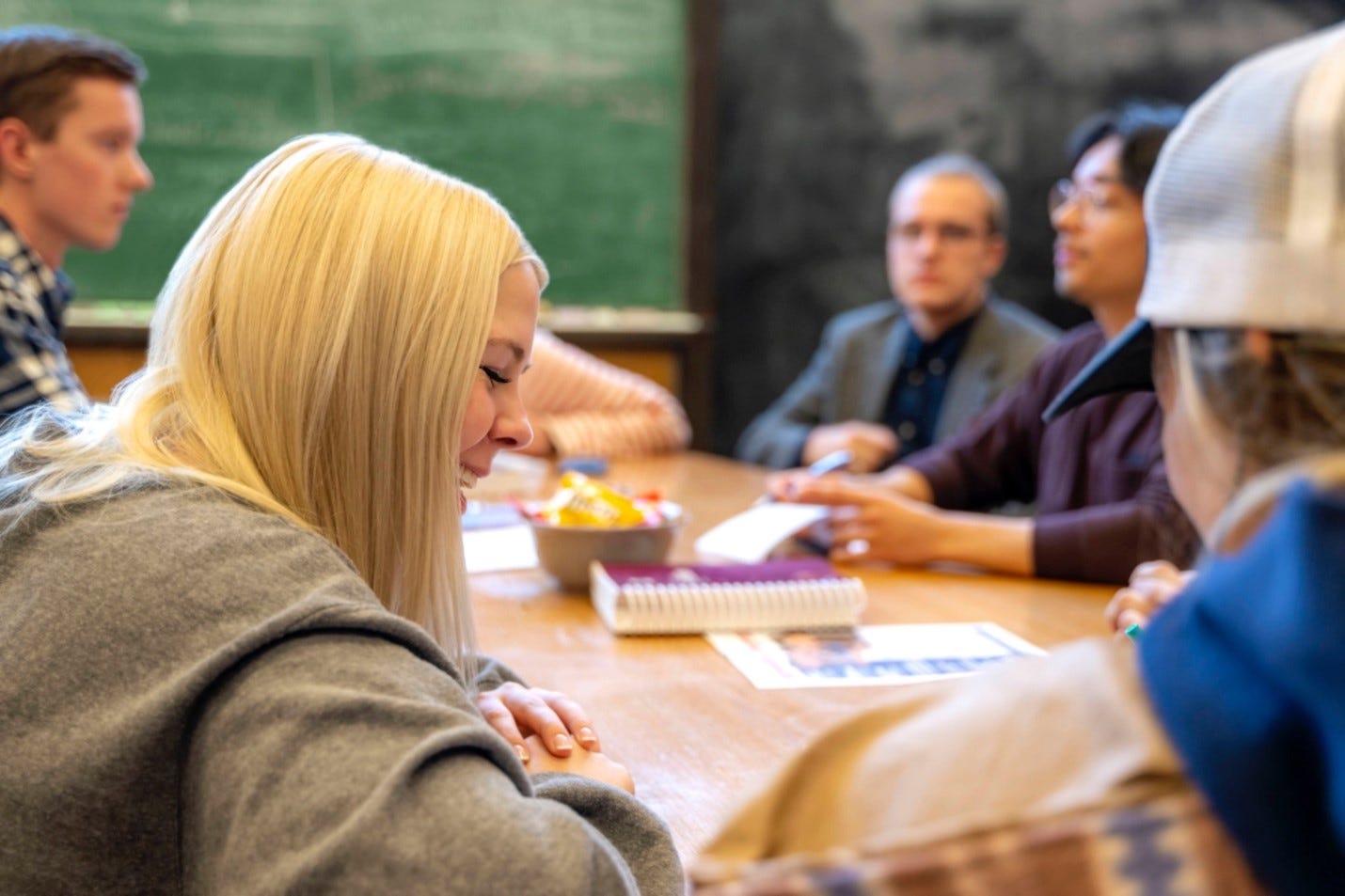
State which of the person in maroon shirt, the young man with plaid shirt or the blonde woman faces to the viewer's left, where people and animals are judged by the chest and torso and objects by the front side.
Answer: the person in maroon shirt

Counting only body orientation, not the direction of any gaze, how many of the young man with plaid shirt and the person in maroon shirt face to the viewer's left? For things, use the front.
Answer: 1

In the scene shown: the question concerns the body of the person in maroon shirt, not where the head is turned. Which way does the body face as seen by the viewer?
to the viewer's left

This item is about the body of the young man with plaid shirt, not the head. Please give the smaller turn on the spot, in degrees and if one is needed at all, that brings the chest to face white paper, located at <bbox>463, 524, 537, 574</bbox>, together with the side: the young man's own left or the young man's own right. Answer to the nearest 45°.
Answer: approximately 45° to the young man's own right

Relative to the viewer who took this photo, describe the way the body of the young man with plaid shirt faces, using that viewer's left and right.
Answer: facing to the right of the viewer

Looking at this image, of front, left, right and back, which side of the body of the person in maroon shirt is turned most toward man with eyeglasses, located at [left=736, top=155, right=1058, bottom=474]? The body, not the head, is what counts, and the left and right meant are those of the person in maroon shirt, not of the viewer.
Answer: right

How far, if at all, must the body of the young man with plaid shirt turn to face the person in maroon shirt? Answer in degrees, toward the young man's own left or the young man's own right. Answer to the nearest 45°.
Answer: approximately 45° to the young man's own right

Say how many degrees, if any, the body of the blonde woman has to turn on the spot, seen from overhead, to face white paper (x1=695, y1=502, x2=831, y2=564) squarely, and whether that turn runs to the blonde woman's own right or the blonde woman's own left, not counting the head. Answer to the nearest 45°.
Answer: approximately 45° to the blonde woman's own left

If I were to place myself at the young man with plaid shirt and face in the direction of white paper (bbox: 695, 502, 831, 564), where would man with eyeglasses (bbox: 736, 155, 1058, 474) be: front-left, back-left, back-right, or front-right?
front-left

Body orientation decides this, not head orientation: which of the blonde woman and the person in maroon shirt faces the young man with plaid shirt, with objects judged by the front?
the person in maroon shirt

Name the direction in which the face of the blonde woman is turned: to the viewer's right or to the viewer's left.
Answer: to the viewer's right

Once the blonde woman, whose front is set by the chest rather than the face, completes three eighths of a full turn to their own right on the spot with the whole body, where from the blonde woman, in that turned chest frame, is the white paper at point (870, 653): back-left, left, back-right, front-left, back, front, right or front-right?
back

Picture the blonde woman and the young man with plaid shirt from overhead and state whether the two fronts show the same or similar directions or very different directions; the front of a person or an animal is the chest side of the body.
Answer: same or similar directions

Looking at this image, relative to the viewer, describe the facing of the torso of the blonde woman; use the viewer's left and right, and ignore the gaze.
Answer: facing to the right of the viewer
